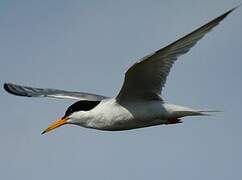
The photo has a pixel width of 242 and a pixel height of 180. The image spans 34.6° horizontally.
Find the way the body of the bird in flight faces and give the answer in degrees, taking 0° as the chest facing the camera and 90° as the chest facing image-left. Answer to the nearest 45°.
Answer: approximately 90°
